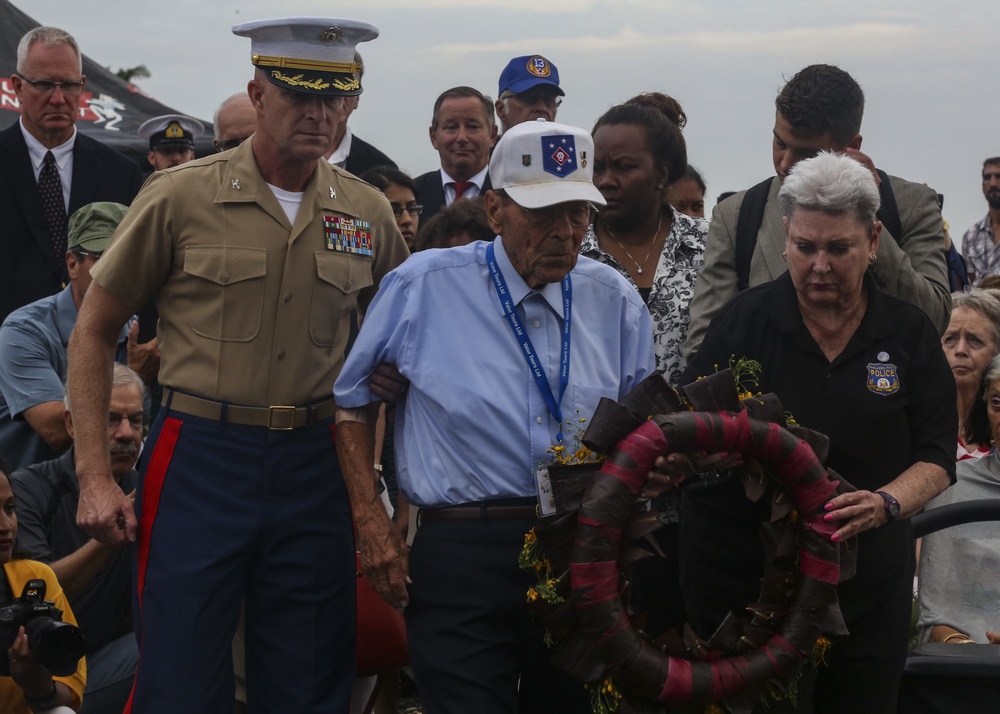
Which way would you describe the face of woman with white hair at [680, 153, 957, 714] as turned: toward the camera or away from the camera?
toward the camera

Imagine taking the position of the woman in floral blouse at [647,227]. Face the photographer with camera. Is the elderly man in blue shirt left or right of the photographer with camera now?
left

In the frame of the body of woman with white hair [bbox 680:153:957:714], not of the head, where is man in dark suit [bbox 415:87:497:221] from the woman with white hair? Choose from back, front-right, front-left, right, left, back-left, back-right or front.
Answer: back-right

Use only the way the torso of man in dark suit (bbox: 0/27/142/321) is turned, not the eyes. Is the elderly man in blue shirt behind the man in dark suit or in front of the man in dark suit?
in front

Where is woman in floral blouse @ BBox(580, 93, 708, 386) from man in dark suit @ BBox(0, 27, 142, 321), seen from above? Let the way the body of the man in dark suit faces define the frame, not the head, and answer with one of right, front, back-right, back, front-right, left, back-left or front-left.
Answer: front-left

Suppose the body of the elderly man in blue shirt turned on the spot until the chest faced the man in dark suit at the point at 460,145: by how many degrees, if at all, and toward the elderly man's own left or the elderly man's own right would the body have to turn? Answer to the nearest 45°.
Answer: approximately 135° to the elderly man's own left

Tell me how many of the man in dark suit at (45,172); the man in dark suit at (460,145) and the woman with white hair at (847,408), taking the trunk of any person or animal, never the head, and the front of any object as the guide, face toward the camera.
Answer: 3

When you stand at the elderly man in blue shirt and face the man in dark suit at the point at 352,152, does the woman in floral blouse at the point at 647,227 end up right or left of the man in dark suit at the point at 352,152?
right

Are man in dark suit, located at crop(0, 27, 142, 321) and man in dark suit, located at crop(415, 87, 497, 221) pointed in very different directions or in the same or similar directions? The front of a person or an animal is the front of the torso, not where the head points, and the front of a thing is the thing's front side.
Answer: same or similar directions

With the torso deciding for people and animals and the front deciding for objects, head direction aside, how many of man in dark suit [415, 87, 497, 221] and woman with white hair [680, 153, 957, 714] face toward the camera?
2

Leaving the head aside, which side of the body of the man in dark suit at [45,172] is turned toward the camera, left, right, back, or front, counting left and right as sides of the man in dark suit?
front

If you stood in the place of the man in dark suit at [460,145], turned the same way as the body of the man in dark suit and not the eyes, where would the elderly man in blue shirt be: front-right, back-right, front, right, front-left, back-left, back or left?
front

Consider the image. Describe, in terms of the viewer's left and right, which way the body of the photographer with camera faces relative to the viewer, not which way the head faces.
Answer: facing the viewer and to the right of the viewer

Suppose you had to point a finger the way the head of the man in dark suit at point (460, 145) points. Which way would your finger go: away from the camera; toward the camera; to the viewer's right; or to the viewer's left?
toward the camera

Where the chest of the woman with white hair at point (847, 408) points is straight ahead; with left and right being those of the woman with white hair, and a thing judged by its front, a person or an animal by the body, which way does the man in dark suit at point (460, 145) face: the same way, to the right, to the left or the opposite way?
the same way

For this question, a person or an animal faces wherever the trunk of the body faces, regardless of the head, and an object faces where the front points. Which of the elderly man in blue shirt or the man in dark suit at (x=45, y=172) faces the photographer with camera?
the man in dark suit

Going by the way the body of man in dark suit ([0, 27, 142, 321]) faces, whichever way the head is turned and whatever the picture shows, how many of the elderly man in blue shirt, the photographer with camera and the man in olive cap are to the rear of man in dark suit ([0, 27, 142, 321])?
0

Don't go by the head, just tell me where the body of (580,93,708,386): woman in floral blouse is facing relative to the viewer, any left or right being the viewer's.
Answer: facing the viewer and to the left of the viewer

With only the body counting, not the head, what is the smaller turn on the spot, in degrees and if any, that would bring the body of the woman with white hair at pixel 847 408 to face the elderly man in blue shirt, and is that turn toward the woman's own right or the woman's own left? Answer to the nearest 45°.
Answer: approximately 45° to the woman's own right
